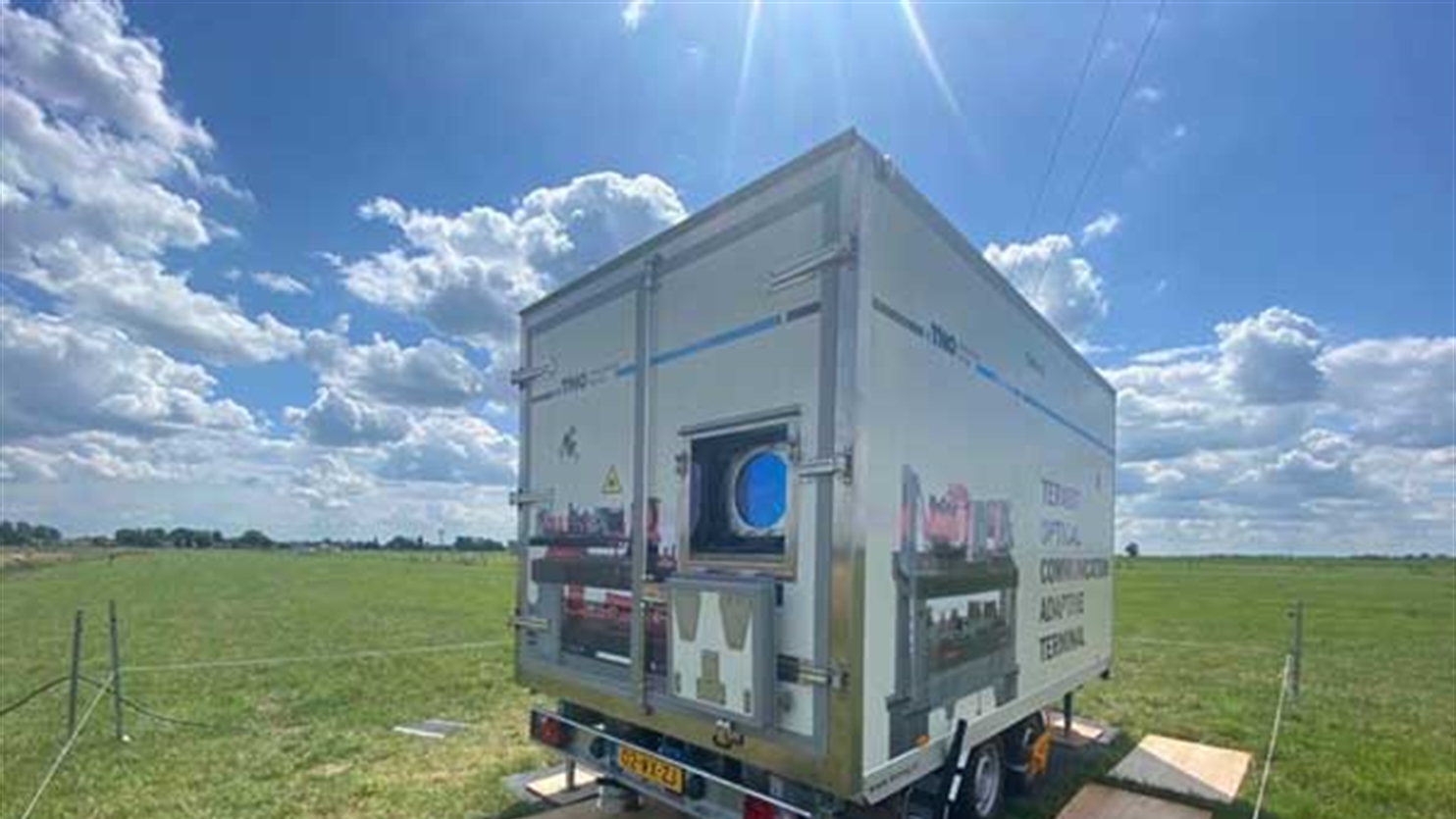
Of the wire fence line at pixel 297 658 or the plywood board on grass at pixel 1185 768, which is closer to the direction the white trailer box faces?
the plywood board on grass

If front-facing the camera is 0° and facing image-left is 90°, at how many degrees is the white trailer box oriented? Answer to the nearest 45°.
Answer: approximately 225°

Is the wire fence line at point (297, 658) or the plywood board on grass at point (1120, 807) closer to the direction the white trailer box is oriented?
the plywood board on grass
